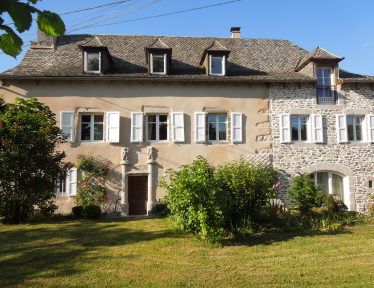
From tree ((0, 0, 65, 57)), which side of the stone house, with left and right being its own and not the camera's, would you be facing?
front

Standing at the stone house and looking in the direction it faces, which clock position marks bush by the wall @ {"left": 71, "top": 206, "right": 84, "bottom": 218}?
The bush by the wall is roughly at 2 o'clock from the stone house.

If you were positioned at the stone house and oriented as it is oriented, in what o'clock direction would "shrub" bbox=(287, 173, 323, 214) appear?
The shrub is roughly at 10 o'clock from the stone house.

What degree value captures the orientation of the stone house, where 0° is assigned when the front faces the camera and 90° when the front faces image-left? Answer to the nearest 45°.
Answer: approximately 0°

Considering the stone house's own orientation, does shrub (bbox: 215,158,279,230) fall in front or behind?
in front

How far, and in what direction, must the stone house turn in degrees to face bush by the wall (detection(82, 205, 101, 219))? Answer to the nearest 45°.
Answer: approximately 45° to its right
